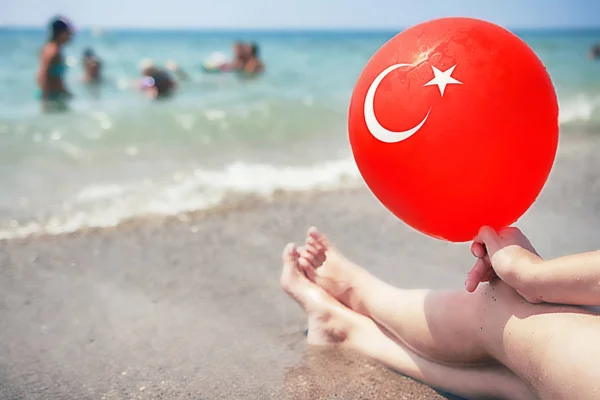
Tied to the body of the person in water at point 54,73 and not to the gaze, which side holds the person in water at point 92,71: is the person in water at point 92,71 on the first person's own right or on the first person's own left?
on the first person's own left

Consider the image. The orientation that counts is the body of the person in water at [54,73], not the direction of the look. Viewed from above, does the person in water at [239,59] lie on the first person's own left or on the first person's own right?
on the first person's own left

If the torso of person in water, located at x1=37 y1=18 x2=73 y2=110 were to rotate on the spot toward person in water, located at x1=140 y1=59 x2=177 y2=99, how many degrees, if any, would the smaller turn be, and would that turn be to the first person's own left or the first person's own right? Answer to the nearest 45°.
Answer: approximately 45° to the first person's own left

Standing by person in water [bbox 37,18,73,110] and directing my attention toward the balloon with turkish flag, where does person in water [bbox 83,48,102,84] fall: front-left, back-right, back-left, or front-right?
back-left
